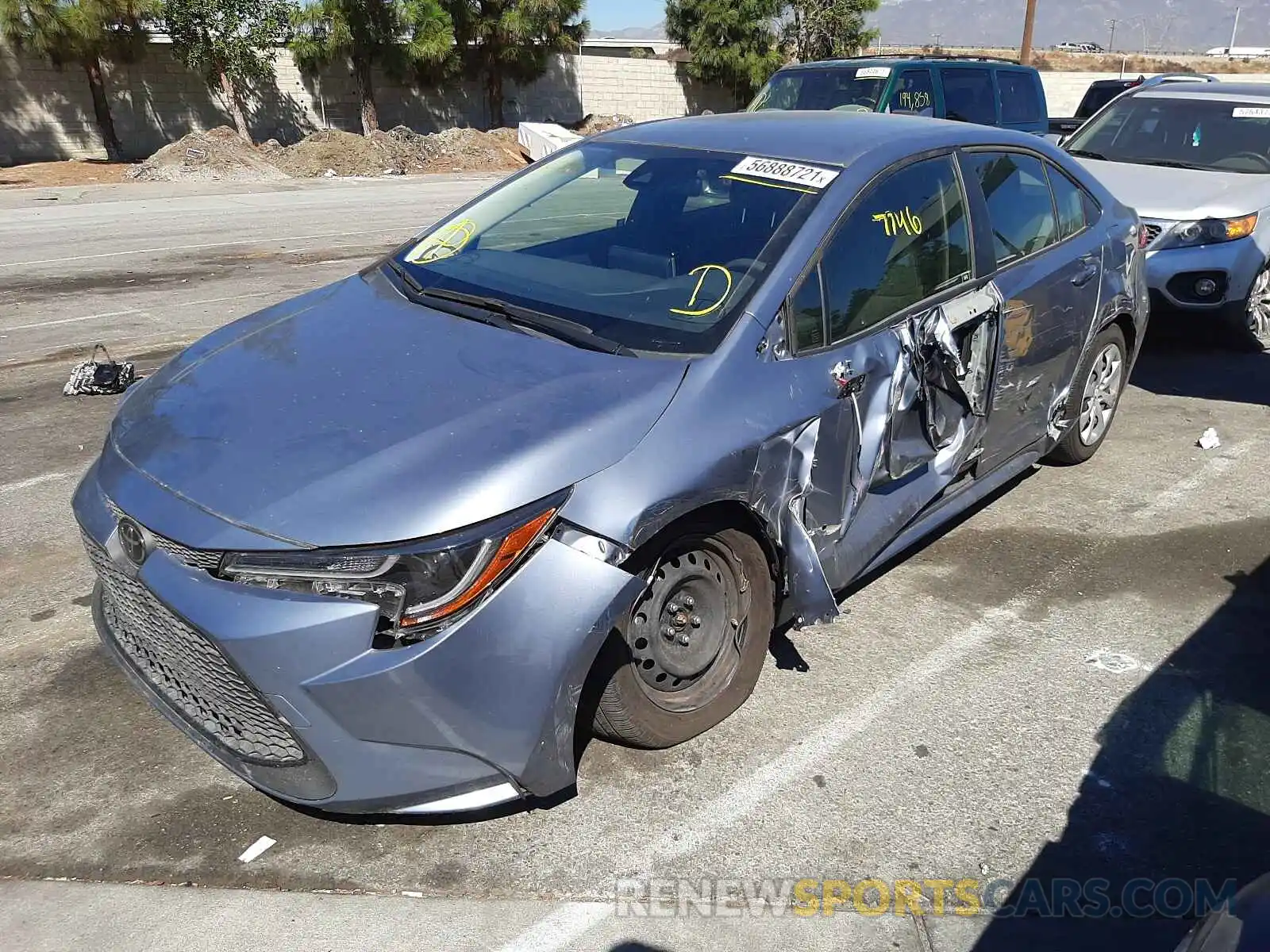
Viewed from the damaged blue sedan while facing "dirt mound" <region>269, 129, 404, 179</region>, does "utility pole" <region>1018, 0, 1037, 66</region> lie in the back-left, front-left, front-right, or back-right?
front-right

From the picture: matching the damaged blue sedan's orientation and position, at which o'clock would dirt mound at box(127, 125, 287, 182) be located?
The dirt mound is roughly at 4 o'clock from the damaged blue sedan.

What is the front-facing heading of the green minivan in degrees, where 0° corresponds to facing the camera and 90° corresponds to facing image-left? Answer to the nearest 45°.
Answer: approximately 45°

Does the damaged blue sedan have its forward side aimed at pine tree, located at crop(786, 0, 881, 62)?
no

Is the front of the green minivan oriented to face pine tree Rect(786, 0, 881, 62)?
no

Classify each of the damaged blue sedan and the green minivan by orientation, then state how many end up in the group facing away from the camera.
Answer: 0

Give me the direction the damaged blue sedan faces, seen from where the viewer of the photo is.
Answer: facing the viewer and to the left of the viewer

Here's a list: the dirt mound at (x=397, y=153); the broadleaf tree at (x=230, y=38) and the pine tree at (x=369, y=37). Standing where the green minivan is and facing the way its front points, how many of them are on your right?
3

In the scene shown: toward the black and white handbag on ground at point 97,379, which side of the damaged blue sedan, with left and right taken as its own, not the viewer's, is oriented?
right

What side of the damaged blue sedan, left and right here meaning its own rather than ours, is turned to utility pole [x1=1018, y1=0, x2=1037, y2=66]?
back

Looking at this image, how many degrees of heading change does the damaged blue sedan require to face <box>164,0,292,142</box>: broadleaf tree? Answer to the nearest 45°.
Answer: approximately 135° to its right

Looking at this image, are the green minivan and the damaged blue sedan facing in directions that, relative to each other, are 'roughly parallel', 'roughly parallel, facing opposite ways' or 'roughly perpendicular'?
roughly parallel

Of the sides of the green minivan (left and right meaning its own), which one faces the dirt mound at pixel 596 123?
right

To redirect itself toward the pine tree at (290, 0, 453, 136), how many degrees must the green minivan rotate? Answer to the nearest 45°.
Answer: approximately 90° to its right

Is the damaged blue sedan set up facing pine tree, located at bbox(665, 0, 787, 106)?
no

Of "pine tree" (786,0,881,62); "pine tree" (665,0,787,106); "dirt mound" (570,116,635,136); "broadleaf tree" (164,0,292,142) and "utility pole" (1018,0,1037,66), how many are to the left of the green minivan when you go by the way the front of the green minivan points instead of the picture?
0

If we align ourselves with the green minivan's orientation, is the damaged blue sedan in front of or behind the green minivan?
in front

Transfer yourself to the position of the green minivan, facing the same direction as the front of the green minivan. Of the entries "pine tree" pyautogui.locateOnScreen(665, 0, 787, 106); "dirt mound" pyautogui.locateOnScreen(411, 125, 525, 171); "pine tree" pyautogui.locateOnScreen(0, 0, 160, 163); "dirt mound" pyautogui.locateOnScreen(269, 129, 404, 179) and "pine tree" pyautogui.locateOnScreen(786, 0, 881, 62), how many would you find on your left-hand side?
0

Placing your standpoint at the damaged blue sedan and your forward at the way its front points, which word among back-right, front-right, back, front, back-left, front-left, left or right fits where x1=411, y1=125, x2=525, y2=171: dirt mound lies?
back-right

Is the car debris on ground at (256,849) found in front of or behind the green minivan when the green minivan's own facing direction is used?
in front
